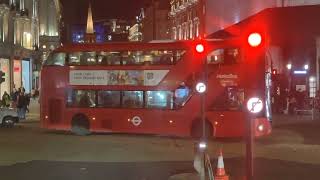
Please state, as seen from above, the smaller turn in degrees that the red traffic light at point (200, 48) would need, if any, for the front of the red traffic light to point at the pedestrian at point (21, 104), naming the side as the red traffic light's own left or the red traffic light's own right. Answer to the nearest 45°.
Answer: approximately 135° to the red traffic light's own right

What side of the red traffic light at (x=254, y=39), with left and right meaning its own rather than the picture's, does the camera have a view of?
front

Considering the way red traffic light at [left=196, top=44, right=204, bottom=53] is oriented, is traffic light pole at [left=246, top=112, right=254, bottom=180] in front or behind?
in front

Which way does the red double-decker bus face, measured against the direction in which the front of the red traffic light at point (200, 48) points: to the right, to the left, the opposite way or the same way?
to the left

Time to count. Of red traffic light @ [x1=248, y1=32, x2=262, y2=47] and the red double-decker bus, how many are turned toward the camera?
1

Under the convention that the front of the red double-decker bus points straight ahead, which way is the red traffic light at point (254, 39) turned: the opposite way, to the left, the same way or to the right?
to the right

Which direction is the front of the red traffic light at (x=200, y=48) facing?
toward the camera

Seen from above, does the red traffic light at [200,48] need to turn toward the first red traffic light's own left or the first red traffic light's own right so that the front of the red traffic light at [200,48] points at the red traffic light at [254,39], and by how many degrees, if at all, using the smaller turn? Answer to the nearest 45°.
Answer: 0° — it already faces it

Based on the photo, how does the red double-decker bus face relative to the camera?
to the viewer's right

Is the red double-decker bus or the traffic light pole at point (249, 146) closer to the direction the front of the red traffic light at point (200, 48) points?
the traffic light pole

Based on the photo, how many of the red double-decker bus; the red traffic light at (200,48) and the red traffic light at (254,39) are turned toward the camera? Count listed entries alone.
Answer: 2

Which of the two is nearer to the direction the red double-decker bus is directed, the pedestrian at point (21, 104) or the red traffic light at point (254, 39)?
the red traffic light
